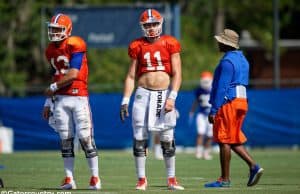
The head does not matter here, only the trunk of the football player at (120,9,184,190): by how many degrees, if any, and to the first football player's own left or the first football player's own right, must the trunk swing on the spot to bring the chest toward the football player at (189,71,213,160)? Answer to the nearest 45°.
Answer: approximately 180°

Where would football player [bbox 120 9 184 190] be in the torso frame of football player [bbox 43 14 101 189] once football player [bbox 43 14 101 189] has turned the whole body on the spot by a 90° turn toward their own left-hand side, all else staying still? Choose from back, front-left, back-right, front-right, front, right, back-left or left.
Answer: front-left

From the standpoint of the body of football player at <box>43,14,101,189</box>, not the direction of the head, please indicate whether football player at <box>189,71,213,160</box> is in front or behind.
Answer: behind
